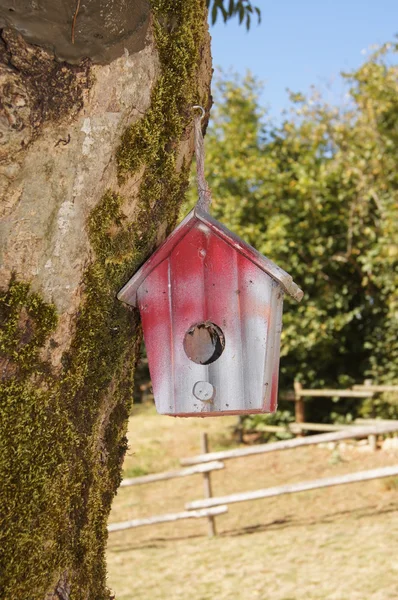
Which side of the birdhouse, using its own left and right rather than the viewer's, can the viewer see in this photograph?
front

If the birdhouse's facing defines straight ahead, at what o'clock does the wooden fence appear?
The wooden fence is roughly at 6 o'clock from the birdhouse.

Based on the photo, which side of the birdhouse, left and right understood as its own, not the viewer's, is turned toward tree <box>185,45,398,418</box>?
back
